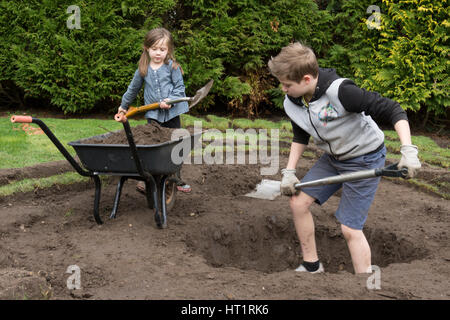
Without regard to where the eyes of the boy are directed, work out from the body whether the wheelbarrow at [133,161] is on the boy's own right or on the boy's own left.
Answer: on the boy's own right

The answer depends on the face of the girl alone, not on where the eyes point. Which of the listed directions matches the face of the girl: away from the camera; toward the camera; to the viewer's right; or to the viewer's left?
toward the camera

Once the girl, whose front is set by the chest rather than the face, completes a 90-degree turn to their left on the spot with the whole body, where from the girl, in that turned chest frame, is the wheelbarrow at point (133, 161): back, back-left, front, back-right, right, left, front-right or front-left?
right

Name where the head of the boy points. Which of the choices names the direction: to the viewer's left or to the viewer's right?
to the viewer's left

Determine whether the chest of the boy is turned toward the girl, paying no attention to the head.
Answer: no

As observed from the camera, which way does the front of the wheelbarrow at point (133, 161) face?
facing away from the viewer and to the right of the viewer

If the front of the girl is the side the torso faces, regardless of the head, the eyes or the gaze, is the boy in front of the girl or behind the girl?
in front

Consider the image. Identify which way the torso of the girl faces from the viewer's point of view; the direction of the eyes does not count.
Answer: toward the camera

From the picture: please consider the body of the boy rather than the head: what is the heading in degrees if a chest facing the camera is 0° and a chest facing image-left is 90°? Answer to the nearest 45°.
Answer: approximately 45°
